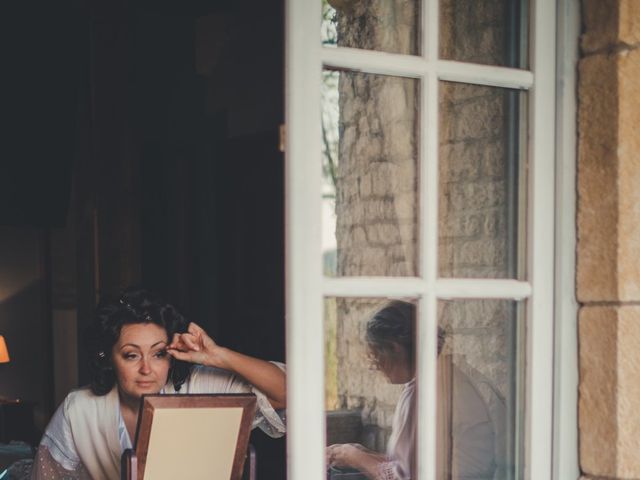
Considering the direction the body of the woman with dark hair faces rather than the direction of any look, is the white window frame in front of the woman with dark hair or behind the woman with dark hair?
in front

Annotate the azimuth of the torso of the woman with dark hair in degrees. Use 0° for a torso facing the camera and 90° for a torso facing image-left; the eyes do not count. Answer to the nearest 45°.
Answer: approximately 0°
